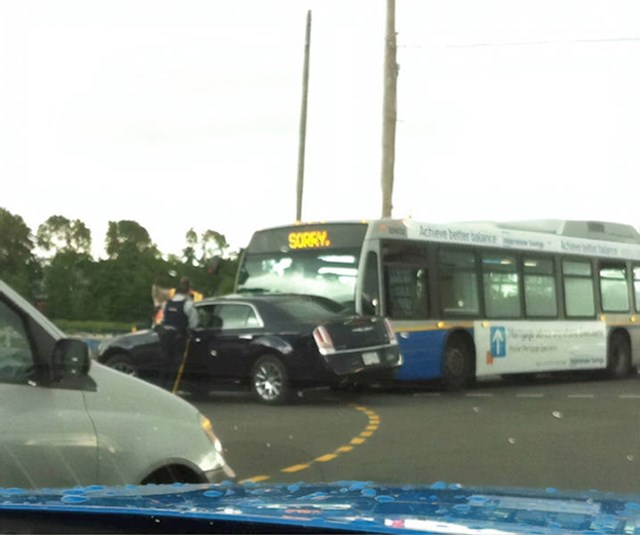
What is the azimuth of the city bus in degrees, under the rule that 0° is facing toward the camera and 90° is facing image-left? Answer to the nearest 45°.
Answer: approximately 45°

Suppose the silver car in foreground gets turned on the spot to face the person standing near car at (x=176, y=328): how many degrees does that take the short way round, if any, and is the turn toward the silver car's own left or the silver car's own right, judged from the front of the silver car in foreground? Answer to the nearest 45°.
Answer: approximately 90° to the silver car's own left

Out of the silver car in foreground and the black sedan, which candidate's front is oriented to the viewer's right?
the silver car in foreground

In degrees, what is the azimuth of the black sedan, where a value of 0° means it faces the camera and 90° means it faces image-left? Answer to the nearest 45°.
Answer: approximately 135°

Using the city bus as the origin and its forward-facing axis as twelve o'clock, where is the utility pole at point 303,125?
The utility pole is roughly at 3 o'clock from the city bus.

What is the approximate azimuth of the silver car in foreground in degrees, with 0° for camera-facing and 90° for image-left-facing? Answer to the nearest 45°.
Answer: approximately 270°

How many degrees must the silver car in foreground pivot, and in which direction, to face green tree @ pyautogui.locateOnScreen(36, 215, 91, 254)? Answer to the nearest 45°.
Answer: approximately 90° to its left

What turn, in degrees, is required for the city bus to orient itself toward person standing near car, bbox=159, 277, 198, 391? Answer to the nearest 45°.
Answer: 0° — it already faces them

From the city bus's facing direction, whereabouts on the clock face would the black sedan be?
The black sedan is roughly at 12 o'clock from the city bus.
